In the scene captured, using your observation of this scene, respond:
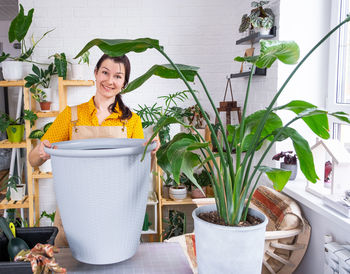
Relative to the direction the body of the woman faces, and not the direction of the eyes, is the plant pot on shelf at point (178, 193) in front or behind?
behind

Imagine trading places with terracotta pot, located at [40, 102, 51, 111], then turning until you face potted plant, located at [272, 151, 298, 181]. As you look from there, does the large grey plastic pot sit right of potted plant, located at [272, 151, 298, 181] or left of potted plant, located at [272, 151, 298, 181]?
right

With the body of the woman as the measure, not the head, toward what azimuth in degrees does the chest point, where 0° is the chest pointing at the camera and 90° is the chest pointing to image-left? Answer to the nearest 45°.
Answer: approximately 0°

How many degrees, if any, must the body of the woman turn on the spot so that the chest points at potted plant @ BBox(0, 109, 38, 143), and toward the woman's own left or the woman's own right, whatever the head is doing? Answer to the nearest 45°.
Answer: approximately 135° to the woman's own right

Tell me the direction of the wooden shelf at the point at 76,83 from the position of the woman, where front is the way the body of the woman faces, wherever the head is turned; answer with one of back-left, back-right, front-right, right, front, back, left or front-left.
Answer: back

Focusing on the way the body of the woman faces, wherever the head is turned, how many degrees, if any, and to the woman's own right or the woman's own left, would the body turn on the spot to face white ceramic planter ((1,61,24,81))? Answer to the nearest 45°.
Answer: approximately 135° to the woman's own right
